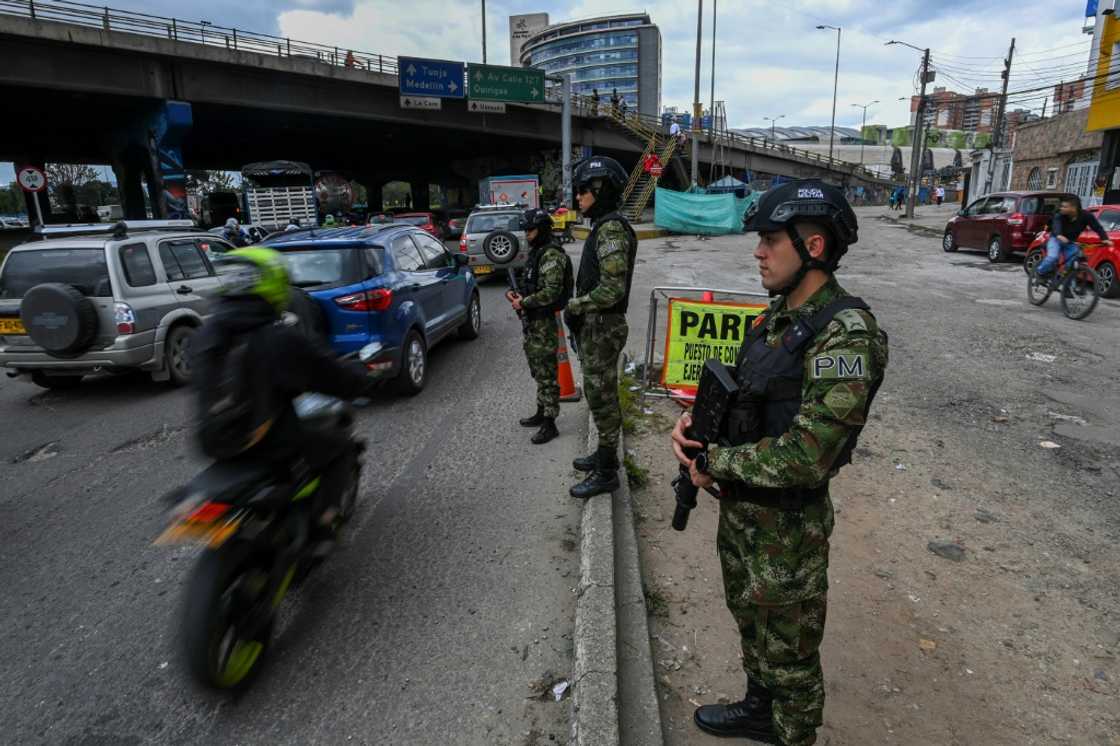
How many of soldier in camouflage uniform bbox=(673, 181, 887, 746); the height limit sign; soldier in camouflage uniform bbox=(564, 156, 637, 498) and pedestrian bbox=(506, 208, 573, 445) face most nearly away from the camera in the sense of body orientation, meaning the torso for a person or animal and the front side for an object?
0

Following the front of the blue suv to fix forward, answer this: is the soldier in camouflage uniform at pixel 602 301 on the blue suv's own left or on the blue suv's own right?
on the blue suv's own right

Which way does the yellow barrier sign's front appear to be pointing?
toward the camera

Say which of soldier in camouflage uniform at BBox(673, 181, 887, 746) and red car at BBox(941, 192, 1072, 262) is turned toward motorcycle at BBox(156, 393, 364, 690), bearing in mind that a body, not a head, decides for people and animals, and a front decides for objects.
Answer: the soldier in camouflage uniform

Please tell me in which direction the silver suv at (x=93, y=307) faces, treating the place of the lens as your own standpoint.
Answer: facing away from the viewer and to the right of the viewer

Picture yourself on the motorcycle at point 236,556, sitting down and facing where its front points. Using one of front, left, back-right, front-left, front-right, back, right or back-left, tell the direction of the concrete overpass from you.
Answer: front-left

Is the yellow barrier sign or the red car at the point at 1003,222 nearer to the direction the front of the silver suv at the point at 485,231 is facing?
the red car

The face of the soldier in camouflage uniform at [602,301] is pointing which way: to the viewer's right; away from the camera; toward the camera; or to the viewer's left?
to the viewer's left

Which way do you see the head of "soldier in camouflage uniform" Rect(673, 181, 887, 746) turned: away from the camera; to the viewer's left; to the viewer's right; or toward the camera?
to the viewer's left

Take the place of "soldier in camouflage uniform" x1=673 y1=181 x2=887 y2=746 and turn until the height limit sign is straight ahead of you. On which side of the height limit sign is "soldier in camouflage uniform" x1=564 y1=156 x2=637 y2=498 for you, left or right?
right

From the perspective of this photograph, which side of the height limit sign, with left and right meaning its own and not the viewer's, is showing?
front

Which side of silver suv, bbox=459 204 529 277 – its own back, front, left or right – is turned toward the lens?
back

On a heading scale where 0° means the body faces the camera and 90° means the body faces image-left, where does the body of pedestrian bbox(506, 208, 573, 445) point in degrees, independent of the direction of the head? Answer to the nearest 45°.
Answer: approximately 90°

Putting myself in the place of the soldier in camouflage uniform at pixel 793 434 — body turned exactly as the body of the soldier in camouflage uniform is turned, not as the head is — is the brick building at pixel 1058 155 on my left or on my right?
on my right

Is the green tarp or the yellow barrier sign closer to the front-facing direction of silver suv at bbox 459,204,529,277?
the green tarp
